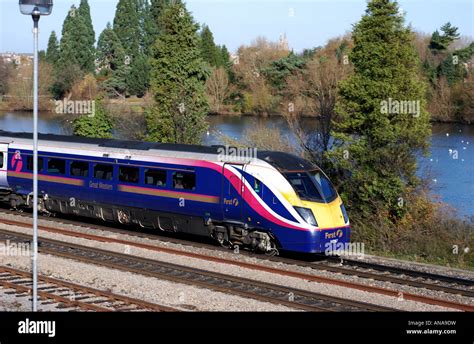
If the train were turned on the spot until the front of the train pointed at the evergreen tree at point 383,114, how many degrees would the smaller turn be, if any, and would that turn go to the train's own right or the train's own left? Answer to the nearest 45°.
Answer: approximately 90° to the train's own left

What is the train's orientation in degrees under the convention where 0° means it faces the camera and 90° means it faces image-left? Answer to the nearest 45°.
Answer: approximately 315°

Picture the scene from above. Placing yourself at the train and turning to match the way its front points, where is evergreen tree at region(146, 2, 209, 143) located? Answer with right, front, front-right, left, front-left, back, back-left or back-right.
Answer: back-left

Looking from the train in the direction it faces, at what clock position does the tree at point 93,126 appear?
The tree is roughly at 7 o'clock from the train.
